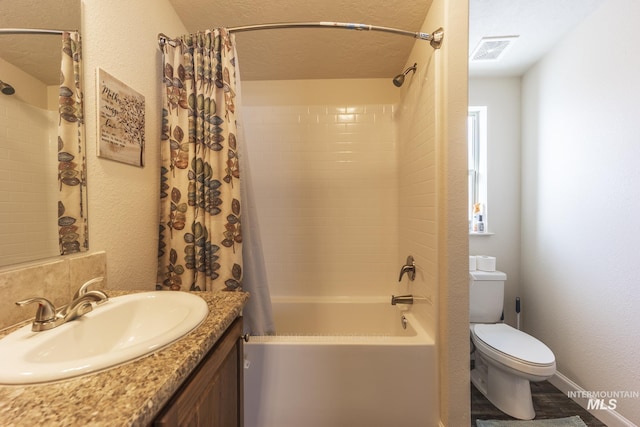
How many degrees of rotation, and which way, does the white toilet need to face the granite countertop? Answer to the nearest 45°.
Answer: approximately 45° to its right

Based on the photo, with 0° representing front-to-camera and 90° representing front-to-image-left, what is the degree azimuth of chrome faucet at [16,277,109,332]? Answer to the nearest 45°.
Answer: approximately 315°

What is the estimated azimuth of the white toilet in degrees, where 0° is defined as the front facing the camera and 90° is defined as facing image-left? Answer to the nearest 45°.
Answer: approximately 315°

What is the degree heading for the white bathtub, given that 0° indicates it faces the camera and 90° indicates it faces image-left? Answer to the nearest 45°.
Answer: approximately 0°

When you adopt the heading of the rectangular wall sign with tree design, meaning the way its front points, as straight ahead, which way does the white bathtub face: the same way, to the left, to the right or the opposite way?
to the right

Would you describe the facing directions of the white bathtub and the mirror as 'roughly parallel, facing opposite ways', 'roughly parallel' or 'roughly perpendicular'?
roughly perpendicular

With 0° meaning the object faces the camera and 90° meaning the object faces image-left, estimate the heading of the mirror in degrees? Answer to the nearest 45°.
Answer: approximately 315°
